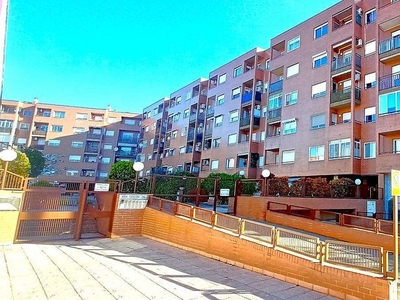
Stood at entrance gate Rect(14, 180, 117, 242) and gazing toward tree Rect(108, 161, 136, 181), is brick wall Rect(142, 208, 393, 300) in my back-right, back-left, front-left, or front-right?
back-right

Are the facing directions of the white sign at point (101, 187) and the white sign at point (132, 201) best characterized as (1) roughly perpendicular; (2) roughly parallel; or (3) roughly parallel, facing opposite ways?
roughly parallel

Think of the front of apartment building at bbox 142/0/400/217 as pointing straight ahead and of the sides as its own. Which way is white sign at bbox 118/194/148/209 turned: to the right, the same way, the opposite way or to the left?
to the left

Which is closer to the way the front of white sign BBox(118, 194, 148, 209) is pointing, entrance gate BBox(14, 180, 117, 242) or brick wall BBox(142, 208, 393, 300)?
the brick wall

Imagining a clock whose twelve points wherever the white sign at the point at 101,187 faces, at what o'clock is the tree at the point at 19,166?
The tree is roughly at 5 o'clock from the white sign.

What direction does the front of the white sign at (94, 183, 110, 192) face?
toward the camera

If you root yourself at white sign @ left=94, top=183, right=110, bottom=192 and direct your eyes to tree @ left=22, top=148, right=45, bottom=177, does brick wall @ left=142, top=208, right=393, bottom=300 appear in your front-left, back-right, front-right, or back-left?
back-right

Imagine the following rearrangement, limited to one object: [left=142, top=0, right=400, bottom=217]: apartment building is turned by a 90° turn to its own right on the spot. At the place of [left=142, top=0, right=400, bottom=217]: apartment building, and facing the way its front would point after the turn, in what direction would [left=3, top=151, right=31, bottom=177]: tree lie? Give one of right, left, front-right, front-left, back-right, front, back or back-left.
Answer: front-left

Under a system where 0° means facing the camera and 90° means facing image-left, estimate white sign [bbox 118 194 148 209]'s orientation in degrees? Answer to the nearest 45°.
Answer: approximately 0°

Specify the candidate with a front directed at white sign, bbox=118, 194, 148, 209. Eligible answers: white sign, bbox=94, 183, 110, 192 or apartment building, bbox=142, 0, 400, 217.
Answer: the apartment building

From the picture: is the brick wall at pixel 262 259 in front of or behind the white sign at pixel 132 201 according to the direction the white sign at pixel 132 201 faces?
in front

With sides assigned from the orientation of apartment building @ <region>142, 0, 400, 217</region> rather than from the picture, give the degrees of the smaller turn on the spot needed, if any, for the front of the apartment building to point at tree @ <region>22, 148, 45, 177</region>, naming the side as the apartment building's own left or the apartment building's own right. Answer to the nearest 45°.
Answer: approximately 45° to the apartment building's own right

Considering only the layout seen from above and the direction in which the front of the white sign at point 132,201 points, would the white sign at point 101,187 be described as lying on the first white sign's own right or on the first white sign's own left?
on the first white sign's own right

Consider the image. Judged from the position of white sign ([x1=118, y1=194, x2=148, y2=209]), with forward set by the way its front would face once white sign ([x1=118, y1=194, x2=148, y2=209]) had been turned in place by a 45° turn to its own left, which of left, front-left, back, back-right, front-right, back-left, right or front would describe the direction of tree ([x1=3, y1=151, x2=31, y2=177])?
back

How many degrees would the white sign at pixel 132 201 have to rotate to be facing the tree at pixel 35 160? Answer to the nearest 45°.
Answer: approximately 135° to its right

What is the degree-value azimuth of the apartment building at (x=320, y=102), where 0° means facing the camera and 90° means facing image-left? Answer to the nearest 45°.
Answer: approximately 45°

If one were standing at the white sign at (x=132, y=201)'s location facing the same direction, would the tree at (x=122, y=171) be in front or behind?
behind
